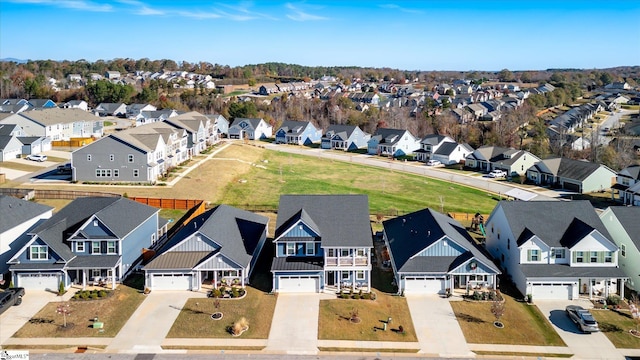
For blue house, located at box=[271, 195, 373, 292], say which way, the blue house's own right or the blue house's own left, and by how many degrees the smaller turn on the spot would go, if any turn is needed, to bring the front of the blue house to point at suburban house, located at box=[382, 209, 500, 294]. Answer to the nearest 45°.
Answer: approximately 90° to the blue house's own left

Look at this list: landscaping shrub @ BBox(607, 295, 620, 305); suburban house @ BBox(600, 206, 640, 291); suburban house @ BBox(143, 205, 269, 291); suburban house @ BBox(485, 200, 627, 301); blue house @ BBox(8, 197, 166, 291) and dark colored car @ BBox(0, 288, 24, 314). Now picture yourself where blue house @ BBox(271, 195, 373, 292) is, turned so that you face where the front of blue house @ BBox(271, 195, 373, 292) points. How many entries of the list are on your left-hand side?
3

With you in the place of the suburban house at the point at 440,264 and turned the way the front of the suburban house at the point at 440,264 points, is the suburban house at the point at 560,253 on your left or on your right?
on your left

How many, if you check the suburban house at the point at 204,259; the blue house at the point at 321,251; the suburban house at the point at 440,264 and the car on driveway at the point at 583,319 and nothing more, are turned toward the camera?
3

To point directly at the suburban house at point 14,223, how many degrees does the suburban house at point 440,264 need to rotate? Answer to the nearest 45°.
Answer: approximately 90° to its right

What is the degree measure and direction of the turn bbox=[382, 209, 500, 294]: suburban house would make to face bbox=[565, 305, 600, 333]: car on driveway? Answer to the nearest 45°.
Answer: approximately 45° to its left

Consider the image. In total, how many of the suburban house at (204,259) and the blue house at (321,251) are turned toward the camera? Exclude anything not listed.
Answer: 2

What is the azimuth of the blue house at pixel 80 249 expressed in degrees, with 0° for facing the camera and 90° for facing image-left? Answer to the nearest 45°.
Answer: approximately 45°

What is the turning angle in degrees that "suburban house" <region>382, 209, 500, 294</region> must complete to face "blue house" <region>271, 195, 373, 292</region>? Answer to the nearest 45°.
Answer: approximately 90° to its right

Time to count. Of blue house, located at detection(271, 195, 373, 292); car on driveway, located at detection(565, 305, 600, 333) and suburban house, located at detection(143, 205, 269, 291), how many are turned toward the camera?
2

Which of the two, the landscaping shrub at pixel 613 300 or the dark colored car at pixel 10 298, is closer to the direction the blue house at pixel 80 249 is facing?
the dark colored car

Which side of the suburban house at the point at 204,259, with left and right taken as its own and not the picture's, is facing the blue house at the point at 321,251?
left

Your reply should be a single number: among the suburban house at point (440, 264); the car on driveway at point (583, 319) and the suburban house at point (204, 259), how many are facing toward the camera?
2

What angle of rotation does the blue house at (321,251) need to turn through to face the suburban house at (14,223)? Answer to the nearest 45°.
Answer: approximately 90° to its right

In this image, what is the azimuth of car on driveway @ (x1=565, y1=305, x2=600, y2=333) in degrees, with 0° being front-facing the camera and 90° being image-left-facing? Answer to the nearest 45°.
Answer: approximately 135°
